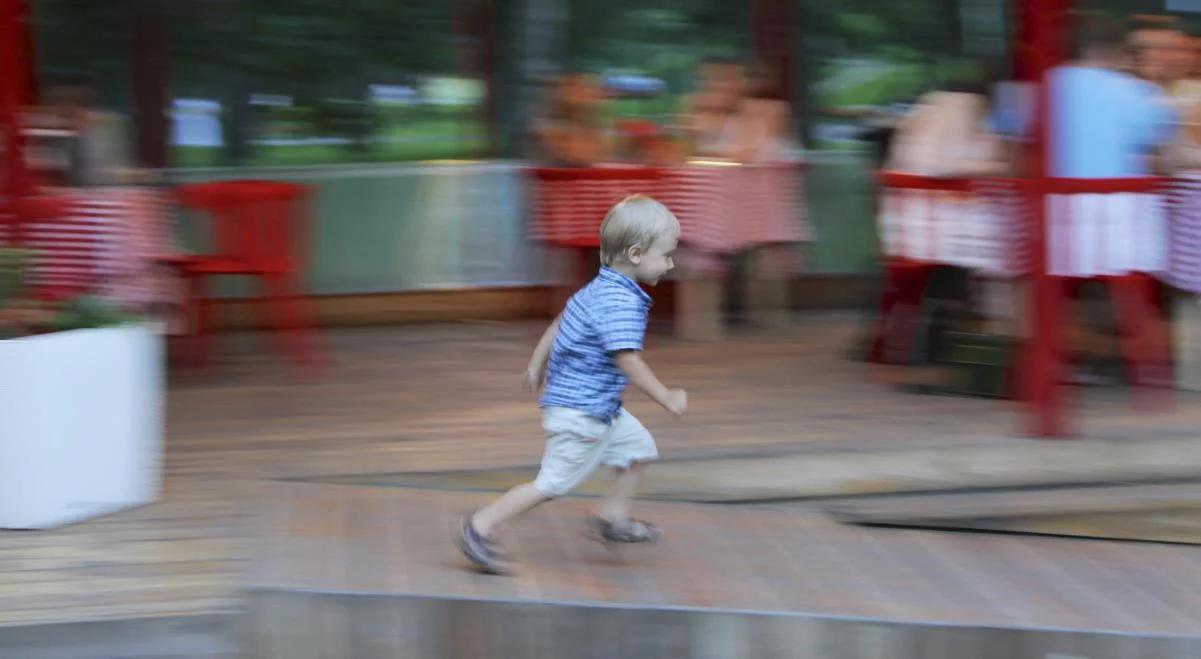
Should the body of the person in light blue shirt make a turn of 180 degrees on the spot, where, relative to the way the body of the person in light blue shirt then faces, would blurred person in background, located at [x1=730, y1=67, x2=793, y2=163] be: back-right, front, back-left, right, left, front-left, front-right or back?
back-right

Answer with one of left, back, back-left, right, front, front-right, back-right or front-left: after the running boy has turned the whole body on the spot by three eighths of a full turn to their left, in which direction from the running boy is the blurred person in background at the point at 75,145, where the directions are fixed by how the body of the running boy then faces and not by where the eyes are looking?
front

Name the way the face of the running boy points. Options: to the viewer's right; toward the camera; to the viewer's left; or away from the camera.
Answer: to the viewer's right

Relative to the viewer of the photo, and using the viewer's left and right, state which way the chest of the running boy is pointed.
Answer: facing to the right of the viewer

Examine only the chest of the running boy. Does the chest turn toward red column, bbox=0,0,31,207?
no

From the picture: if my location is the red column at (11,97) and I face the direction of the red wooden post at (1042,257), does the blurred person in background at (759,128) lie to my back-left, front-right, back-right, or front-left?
front-left

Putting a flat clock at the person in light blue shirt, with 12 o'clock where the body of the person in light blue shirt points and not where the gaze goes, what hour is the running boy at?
The running boy is roughly at 7 o'clock from the person in light blue shirt.

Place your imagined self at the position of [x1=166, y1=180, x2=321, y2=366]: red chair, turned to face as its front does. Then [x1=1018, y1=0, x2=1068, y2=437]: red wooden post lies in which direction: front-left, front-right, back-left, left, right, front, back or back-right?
back-left

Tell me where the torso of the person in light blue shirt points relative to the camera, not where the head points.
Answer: away from the camera

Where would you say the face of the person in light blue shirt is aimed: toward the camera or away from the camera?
away from the camera

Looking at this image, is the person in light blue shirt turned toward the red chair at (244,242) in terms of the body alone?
no

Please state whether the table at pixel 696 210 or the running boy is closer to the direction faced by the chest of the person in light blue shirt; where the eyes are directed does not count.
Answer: the table

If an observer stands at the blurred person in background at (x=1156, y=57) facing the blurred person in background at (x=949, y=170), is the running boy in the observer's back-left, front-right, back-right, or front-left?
front-left

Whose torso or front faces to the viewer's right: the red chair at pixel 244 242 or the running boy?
the running boy

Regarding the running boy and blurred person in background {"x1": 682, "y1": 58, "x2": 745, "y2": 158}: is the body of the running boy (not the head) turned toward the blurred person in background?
no

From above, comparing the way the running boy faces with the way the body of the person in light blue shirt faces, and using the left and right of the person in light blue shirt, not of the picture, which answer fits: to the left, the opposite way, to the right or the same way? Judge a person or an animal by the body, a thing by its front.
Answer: to the right

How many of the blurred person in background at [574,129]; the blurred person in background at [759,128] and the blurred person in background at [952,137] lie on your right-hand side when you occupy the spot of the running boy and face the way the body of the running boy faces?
0
